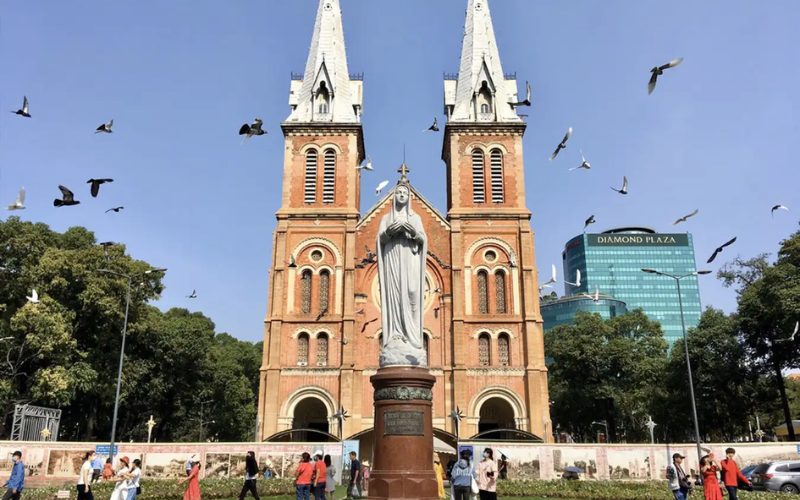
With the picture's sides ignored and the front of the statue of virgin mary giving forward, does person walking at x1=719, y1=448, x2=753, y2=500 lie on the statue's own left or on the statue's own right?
on the statue's own left

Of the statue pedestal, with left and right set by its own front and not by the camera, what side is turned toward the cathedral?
back
